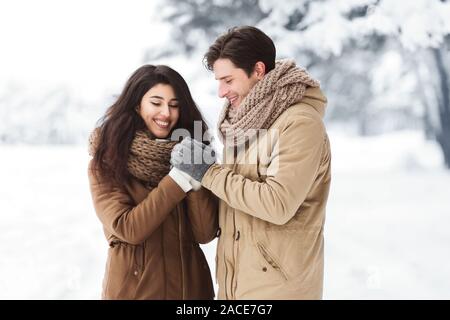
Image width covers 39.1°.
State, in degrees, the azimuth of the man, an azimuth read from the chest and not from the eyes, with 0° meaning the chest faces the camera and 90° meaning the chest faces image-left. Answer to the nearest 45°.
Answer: approximately 90°

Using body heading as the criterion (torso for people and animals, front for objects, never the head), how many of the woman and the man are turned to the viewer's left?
1

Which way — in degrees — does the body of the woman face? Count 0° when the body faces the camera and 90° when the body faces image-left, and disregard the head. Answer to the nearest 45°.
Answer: approximately 315°
